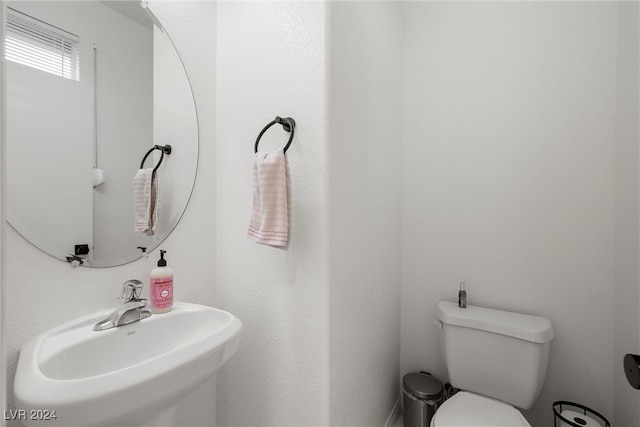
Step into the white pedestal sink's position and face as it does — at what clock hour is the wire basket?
The wire basket is roughly at 11 o'clock from the white pedestal sink.

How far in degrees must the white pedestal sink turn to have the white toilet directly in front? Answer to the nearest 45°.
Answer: approximately 45° to its left

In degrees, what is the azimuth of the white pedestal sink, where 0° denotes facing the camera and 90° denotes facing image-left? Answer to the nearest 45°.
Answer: approximately 315°
